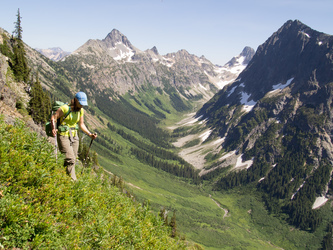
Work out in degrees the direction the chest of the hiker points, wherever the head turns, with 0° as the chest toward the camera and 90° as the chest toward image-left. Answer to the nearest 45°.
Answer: approximately 315°
